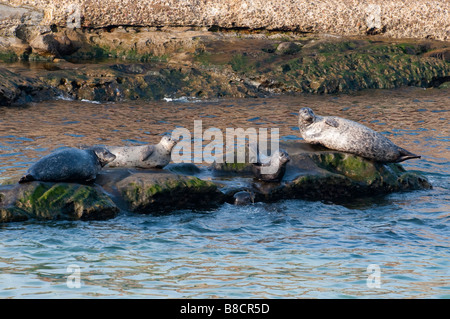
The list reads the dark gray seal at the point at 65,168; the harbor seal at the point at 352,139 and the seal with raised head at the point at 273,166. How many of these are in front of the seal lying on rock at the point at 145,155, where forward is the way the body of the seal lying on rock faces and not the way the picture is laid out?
2

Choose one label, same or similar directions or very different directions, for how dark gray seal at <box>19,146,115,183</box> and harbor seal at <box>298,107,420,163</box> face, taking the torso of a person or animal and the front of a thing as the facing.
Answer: very different directions

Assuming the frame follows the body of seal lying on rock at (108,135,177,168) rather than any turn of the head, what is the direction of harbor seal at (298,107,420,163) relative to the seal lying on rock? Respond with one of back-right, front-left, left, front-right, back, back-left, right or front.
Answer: front

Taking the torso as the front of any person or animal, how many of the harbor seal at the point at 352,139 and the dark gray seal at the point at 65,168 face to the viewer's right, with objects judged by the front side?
1

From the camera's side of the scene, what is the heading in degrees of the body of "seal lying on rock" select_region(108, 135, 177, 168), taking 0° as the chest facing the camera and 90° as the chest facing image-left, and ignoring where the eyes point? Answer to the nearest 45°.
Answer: approximately 270°

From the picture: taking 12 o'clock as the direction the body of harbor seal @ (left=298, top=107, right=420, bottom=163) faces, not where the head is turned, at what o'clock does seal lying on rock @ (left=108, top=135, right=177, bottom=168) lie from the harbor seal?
The seal lying on rock is roughly at 11 o'clock from the harbor seal.

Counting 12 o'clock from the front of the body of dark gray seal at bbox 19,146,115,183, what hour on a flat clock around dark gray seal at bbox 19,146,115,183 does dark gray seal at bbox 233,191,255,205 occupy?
dark gray seal at bbox 233,191,255,205 is roughly at 12 o'clock from dark gray seal at bbox 19,146,115,183.

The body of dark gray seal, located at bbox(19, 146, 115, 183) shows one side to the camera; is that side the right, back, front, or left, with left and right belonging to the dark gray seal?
right

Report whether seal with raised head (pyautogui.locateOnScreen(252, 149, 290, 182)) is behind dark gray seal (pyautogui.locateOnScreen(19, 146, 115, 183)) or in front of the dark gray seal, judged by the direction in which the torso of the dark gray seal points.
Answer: in front

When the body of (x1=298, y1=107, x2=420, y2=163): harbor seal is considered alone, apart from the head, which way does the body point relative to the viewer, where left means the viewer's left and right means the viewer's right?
facing to the left of the viewer

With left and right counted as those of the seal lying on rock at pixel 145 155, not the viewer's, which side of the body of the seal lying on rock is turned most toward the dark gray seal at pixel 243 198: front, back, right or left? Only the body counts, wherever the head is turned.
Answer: front

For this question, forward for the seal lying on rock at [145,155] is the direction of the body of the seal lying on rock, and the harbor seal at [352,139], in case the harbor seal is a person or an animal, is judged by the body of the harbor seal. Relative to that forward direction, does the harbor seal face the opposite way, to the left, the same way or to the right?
the opposite way

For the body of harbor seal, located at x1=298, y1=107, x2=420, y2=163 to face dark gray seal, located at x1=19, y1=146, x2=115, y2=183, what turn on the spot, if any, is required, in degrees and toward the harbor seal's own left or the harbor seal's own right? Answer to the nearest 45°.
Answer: approximately 45° to the harbor seal's own left

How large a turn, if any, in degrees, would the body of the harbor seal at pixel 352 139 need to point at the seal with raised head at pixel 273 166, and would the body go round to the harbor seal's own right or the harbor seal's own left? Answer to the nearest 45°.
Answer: approximately 45° to the harbor seal's own left
